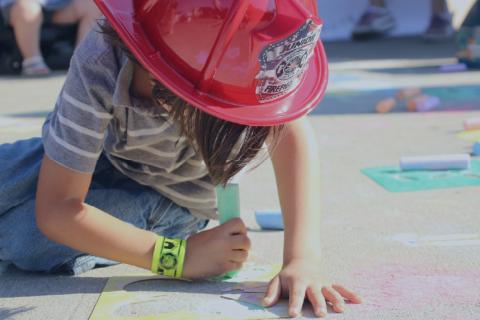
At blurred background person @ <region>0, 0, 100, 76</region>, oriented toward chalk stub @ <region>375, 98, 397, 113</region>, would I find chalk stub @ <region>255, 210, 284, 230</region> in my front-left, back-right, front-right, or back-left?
front-right

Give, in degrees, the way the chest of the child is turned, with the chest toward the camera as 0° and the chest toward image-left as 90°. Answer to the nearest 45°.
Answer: approximately 315°

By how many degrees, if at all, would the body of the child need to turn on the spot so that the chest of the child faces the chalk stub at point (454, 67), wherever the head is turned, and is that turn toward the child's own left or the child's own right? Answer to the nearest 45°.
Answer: approximately 90° to the child's own left

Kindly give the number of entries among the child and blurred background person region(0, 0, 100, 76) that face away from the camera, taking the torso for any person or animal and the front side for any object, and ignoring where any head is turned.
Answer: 0

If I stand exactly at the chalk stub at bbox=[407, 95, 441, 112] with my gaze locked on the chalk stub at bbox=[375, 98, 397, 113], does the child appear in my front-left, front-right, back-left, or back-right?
front-left

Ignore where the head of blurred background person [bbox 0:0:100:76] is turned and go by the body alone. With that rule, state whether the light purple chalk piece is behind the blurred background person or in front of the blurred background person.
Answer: in front

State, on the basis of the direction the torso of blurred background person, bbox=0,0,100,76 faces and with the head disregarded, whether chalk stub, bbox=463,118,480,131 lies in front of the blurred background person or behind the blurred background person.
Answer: in front
